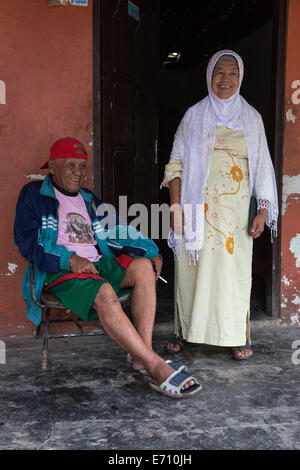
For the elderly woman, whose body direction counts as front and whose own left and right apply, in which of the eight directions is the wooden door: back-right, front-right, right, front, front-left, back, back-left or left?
back-right

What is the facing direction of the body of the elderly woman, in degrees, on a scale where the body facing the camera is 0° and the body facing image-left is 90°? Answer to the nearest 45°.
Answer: approximately 0°

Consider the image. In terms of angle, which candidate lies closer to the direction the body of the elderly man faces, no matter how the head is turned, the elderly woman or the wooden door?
the elderly woman

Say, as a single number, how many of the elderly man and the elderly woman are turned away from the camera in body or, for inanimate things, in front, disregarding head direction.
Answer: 0

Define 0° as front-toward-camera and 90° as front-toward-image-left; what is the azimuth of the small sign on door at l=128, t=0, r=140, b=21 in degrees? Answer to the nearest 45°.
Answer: approximately 315°

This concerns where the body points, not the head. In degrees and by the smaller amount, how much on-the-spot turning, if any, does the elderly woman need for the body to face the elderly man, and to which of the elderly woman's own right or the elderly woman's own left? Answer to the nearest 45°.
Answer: approximately 45° to the elderly woman's own right

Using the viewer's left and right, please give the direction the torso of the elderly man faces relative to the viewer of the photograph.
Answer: facing the viewer and to the right of the viewer

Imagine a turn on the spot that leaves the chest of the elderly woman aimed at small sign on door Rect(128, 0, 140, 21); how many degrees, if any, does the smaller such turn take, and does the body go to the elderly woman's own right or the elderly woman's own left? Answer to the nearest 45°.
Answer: approximately 135° to the elderly woman's own right

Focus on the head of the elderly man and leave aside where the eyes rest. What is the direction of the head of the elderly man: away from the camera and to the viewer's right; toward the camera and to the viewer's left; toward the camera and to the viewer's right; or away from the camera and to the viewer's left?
toward the camera and to the viewer's right
